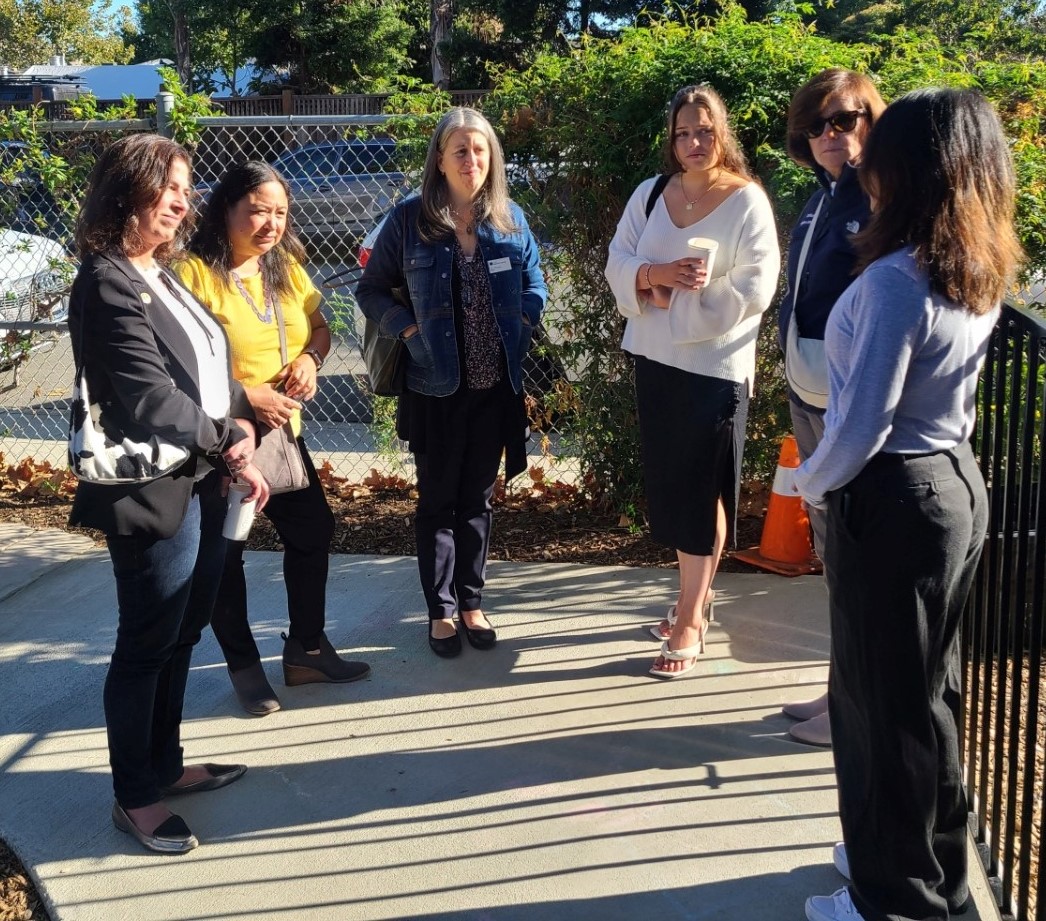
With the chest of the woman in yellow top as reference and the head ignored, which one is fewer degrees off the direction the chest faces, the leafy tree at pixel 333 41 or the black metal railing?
the black metal railing

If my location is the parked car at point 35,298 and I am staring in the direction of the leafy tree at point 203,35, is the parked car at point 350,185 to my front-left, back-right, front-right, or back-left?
front-right

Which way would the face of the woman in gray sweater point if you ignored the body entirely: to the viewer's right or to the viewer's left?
to the viewer's left

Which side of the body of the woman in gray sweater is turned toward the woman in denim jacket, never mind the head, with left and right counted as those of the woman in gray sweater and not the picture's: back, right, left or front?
front

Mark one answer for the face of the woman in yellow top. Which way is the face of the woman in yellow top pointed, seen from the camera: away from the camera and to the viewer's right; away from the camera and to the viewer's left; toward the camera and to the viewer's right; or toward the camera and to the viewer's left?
toward the camera and to the viewer's right

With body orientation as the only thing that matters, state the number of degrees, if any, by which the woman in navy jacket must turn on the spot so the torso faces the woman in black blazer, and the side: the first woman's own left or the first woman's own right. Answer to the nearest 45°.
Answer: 0° — they already face them

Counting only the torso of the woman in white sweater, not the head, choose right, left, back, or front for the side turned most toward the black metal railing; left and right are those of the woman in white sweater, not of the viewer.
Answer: left

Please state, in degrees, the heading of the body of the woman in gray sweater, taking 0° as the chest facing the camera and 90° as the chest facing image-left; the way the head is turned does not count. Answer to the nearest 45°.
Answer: approximately 135°

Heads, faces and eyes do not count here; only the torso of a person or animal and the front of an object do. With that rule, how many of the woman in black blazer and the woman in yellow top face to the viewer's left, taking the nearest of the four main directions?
0

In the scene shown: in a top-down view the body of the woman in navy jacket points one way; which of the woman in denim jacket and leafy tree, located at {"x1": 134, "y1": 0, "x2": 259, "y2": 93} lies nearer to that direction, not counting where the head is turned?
the woman in denim jacket

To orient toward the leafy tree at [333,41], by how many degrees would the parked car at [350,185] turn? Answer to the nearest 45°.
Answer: approximately 90° to its right

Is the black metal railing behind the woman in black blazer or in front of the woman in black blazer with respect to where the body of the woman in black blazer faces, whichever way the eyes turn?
in front

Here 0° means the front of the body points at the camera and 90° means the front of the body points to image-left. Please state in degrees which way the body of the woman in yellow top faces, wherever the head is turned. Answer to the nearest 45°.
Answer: approximately 315°

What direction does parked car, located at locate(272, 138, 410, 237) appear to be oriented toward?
to the viewer's left

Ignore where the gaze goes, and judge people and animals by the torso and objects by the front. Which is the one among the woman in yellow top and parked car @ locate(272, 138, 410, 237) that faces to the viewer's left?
the parked car
